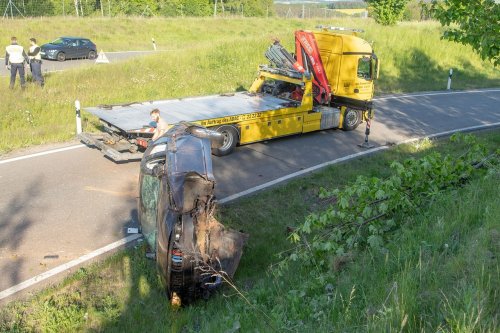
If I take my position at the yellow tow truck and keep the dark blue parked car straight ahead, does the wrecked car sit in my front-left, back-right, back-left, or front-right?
back-left

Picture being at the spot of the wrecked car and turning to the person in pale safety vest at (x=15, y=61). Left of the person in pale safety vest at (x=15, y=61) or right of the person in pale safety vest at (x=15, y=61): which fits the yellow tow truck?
right

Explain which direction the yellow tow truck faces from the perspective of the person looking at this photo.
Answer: facing away from the viewer and to the right of the viewer

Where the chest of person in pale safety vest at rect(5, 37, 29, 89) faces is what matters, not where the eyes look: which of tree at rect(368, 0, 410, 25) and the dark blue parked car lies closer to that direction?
the dark blue parked car

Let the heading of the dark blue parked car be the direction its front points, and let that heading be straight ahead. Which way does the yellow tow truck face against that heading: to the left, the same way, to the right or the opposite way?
the opposite way

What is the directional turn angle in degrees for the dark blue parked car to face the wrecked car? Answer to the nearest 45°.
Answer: approximately 45° to its left
